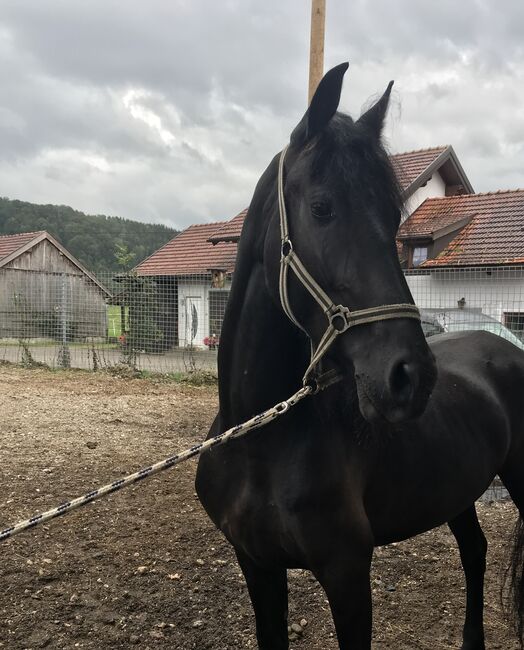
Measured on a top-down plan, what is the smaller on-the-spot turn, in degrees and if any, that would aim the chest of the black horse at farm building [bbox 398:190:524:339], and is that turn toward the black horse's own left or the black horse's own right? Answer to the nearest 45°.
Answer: approximately 135° to the black horse's own right

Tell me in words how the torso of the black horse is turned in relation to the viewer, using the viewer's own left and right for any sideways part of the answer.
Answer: facing the viewer and to the left of the viewer

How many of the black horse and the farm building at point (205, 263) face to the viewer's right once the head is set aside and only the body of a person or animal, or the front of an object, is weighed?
0

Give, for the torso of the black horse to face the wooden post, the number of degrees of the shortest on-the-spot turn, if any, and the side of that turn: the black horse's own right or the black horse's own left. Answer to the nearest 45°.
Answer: approximately 135° to the black horse's own right

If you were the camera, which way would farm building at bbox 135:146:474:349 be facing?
facing the viewer

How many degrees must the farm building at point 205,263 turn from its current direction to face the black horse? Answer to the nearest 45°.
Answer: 0° — it already faces it

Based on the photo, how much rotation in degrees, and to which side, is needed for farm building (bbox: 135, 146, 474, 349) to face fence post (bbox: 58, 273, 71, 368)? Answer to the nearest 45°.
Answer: approximately 45° to its right

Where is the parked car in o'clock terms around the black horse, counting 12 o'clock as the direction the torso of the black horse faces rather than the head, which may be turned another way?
The parked car is roughly at 5 o'clock from the black horse.
